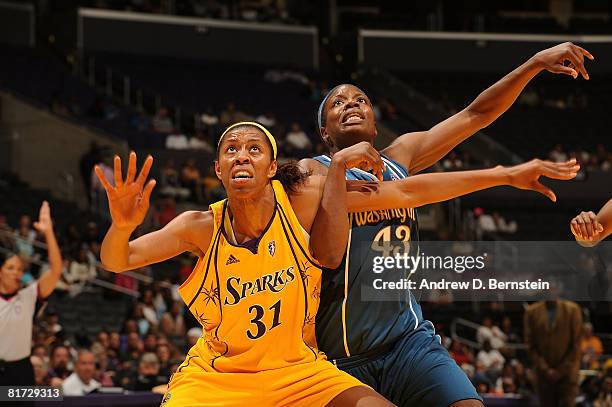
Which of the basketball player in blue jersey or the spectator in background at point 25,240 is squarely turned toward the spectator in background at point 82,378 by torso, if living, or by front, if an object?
the spectator in background at point 25,240

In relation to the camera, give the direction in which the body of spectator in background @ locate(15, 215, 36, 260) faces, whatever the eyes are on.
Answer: toward the camera

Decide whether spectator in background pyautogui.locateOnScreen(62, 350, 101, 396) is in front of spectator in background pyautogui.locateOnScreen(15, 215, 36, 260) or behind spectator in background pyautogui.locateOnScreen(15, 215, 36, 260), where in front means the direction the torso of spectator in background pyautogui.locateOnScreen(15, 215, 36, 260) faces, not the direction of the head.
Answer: in front

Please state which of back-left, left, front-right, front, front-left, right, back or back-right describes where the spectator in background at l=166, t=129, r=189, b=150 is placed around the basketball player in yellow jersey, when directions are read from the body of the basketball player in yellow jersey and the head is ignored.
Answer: back

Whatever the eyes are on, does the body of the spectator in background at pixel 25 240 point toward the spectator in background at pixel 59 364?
yes

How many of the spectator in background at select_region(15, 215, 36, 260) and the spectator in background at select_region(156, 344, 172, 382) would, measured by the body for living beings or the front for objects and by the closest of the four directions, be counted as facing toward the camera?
2

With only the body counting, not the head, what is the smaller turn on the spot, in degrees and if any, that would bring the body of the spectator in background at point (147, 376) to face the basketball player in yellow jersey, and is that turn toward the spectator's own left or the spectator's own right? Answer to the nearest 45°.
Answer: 0° — they already face them

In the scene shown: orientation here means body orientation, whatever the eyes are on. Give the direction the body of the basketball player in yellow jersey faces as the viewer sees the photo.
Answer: toward the camera

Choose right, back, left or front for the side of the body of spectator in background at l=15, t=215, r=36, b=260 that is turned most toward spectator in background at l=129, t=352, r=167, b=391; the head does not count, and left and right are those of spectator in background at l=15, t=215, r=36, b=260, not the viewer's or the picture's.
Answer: front

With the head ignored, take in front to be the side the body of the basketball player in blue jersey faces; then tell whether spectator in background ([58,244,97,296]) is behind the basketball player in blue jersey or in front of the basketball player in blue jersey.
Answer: behind

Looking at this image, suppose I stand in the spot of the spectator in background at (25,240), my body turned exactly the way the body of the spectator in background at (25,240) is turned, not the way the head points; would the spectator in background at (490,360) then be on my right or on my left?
on my left

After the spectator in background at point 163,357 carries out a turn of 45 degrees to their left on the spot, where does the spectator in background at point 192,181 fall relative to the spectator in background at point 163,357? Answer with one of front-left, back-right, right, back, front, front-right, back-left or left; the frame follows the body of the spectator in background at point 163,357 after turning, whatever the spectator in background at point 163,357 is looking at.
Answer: back-left

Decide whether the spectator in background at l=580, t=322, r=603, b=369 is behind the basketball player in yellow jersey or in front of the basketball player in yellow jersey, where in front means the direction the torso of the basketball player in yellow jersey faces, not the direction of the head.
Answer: behind

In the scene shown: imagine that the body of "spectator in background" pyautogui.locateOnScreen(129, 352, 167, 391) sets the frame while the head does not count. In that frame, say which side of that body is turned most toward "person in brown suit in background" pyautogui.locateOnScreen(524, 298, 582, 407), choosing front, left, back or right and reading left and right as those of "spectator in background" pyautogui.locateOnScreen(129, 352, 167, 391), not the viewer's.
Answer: left
